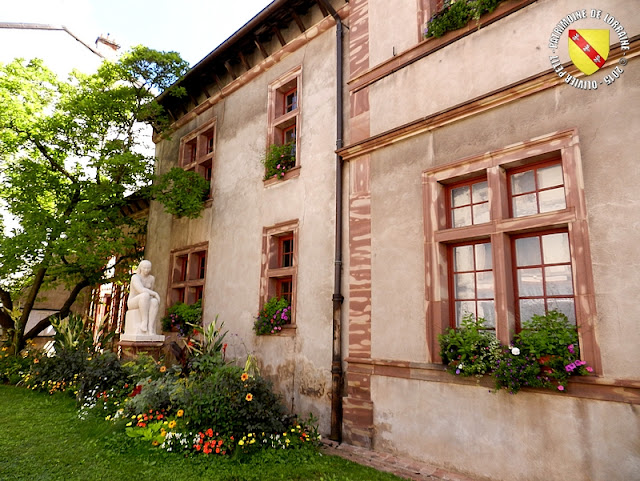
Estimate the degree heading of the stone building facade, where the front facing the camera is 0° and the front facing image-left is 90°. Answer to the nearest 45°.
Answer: approximately 45°

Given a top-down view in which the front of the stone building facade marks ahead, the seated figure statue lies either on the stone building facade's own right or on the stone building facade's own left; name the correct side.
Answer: on the stone building facade's own right

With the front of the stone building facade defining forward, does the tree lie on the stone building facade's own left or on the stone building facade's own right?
on the stone building facade's own right
